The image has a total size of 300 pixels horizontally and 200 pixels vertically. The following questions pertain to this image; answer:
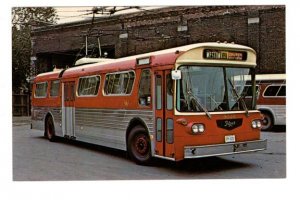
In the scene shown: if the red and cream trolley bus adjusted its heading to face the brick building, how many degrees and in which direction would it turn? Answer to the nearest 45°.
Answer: approximately 135° to its left

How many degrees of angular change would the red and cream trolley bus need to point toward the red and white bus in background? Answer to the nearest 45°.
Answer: approximately 90° to its left

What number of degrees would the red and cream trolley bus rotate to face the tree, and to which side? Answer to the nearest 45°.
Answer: approximately 135° to its right

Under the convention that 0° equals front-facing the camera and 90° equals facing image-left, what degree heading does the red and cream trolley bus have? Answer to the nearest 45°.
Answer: approximately 315°
